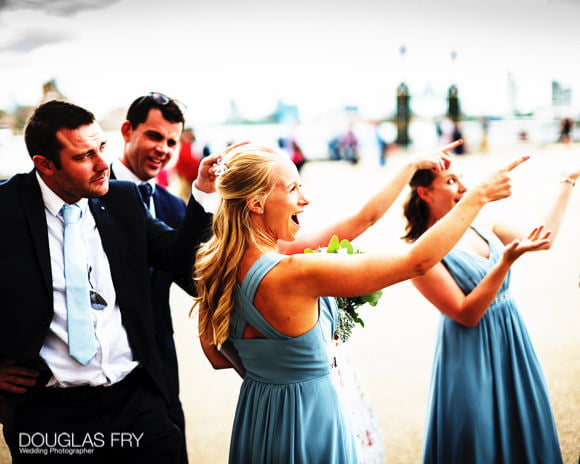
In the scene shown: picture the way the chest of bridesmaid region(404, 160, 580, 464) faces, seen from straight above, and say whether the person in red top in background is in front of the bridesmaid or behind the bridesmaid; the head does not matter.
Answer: behind

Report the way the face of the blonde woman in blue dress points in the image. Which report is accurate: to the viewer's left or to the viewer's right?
to the viewer's right

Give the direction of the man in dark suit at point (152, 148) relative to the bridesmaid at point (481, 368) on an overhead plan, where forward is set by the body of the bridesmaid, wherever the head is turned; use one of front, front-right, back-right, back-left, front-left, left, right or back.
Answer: back-right

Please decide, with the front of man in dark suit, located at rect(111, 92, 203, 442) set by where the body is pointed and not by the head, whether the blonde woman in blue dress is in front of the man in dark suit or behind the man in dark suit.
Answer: in front

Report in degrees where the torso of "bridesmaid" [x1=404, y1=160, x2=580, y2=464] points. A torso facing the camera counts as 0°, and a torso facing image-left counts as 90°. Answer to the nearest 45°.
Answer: approximately 315°

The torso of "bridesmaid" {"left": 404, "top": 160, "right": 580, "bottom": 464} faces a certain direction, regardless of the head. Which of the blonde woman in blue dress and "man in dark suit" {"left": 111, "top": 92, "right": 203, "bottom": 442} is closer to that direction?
the blonde woman in blue dress

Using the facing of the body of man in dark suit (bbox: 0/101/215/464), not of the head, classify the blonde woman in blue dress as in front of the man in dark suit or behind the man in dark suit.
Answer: in front

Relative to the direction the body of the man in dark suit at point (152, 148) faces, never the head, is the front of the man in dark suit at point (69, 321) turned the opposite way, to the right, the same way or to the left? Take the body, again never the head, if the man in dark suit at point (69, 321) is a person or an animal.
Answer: the same way

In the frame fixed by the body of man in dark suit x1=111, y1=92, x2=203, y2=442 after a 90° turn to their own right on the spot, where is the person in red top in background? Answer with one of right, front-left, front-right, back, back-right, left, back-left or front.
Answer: back-right

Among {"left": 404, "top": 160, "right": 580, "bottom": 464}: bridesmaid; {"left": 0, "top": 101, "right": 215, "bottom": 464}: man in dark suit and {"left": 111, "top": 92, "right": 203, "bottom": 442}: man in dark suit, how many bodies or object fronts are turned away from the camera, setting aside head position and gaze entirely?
0

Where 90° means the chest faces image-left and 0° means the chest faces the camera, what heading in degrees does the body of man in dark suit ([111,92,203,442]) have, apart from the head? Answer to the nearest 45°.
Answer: approximately 315°

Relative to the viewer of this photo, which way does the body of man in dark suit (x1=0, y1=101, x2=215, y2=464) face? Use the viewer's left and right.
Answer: facing the viewer and to the right of the viewer

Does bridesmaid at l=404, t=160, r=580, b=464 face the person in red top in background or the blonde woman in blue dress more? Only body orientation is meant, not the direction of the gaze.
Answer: the blonde woman in blue dress

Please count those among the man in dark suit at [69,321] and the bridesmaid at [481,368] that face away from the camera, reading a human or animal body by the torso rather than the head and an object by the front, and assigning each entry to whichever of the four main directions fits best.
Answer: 0

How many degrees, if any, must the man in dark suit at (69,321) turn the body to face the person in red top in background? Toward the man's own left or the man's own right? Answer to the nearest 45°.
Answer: approximately 135° to the man's own left

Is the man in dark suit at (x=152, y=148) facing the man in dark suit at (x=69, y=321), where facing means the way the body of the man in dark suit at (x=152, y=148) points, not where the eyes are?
no

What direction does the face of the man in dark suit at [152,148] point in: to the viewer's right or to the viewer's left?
to the viewer's right
